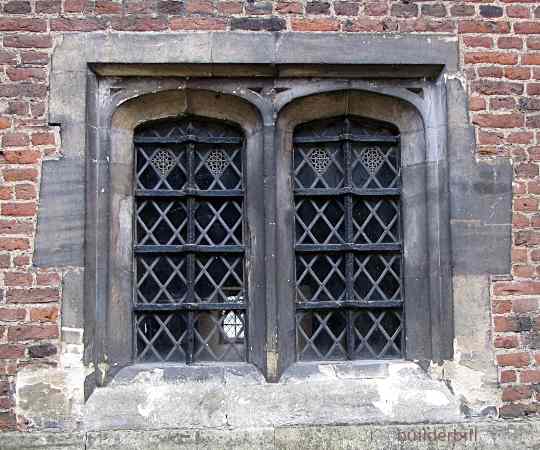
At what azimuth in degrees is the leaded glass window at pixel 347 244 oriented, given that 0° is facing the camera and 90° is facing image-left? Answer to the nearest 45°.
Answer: approximately 0°

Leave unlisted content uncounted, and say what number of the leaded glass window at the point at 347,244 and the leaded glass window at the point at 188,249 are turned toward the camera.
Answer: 2

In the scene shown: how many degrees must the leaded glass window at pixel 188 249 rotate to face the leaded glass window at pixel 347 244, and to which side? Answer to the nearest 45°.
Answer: approximately 90° to its left

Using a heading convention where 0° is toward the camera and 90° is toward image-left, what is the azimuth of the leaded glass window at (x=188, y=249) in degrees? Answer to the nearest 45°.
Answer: approximately 0°

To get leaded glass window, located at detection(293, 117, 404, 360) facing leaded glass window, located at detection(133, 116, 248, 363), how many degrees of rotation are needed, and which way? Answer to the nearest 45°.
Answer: approximately 90° to its right
